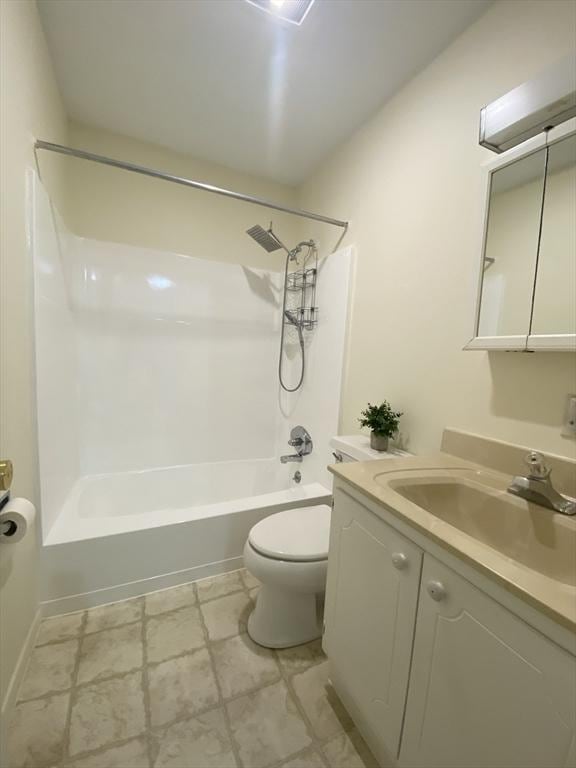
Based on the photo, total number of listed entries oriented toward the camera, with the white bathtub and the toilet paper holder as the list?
1

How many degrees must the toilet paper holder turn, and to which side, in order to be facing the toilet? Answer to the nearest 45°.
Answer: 0° — it already faces it

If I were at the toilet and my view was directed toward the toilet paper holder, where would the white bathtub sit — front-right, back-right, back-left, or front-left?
front-right

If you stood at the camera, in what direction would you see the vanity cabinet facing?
facing the viewer and to the left of the viewer

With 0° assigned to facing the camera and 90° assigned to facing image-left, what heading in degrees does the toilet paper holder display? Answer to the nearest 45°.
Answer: approximately 270°

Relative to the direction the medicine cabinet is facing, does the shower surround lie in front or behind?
in front

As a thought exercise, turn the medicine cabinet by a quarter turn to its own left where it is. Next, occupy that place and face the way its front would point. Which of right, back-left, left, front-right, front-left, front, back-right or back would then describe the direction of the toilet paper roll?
right

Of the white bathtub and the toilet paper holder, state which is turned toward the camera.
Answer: the white bathtub

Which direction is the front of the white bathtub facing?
toward the camera

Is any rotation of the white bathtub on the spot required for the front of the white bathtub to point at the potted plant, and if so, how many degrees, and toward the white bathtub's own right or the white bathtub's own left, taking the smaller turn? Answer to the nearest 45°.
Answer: approximately 90° to the white bathtub's own left

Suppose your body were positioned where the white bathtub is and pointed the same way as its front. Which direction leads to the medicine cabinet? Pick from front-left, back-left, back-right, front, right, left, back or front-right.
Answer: front-left

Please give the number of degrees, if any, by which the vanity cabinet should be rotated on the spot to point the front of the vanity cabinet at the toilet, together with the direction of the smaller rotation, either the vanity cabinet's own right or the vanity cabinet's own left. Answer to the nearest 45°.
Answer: approximately 90° to the vanity cabinet's own right

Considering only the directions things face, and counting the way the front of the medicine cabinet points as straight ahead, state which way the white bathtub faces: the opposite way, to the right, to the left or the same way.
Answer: to the left

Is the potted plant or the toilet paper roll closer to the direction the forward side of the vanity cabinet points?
the toilet paper roll

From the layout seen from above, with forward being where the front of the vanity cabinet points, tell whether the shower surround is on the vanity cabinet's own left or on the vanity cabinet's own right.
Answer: on the vanity cabinet's own right
